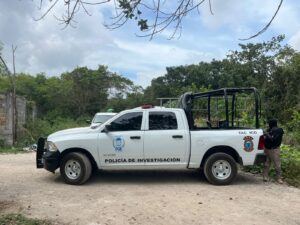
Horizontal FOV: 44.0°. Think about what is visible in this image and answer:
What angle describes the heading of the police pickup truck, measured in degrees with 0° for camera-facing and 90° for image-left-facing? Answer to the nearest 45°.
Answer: approximately 90°

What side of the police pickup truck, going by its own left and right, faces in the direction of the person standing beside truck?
back
